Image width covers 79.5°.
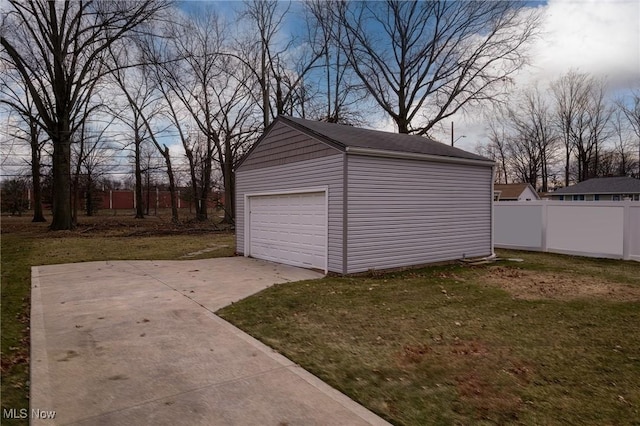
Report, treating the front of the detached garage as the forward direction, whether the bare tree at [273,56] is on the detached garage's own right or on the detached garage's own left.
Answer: on the detached garage's own right

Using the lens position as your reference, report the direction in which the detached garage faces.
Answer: facing the viewer and to the left of the viewer

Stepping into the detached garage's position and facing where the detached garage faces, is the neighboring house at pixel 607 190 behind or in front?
behind

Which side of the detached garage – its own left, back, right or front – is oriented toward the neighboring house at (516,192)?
back

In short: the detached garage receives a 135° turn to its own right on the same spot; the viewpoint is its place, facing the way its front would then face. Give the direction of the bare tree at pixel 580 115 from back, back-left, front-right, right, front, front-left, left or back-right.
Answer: front-right

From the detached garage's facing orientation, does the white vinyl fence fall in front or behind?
behind

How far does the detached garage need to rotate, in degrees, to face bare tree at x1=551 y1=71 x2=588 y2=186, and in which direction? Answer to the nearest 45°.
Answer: approximately 180°

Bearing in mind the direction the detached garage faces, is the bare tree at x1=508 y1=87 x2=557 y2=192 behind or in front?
behind
